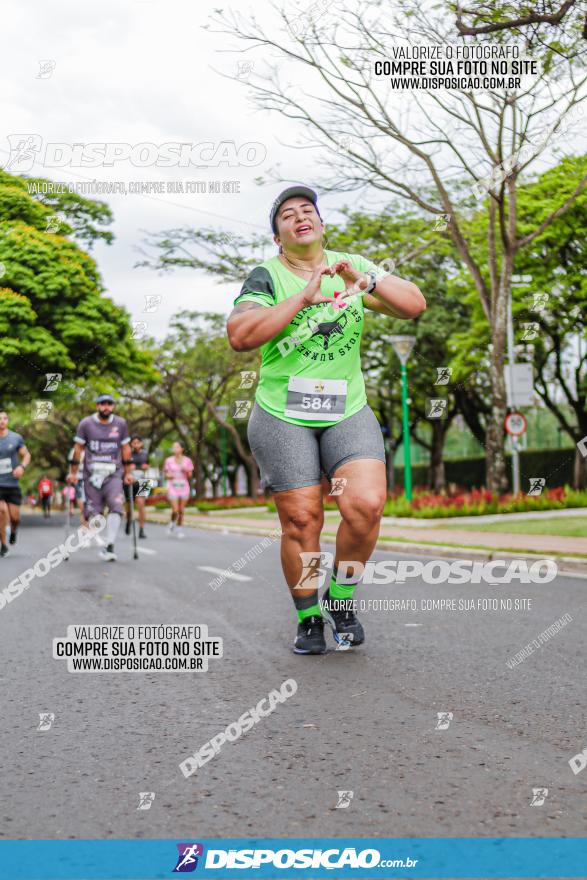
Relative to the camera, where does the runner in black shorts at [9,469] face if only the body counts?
toward the camera

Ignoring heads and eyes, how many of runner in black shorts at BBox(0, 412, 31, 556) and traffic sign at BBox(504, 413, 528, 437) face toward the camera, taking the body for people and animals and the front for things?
2

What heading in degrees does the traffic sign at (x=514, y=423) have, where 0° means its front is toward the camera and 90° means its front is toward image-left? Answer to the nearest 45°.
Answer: approximately 0°

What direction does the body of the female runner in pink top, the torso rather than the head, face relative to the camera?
toward the camera

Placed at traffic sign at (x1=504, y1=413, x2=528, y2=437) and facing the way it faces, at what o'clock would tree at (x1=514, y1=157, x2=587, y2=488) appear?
The tree is roughly at 6 o'clock from the traffic sign.

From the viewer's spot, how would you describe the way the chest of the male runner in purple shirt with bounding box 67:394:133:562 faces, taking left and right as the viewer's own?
facing the viewer

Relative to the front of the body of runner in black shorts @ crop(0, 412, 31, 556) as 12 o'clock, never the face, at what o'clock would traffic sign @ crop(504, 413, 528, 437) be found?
The traffic sign is roughly at 8 o'clock from the runner in black shorts.

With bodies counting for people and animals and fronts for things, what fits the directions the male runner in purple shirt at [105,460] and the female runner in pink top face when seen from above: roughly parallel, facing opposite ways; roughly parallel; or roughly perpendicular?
roughly parallel

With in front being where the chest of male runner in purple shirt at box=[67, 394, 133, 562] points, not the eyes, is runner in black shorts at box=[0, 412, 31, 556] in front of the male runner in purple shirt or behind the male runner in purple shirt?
behind

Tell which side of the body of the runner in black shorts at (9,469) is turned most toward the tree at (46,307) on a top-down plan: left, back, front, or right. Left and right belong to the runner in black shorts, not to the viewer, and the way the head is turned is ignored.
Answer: back
